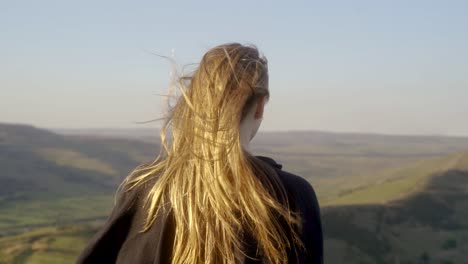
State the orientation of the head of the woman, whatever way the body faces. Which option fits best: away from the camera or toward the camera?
away from the camera

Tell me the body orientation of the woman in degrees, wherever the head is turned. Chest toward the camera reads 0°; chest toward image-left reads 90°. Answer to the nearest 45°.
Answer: approximately 180°
